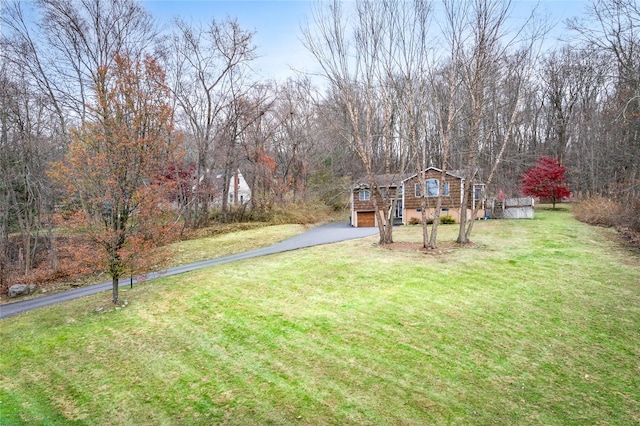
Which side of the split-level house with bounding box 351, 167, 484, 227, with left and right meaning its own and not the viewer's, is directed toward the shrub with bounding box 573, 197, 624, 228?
left

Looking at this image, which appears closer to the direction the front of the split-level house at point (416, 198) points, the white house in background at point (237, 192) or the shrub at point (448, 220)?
the shrub

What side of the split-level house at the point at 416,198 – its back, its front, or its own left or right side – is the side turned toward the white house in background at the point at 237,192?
right

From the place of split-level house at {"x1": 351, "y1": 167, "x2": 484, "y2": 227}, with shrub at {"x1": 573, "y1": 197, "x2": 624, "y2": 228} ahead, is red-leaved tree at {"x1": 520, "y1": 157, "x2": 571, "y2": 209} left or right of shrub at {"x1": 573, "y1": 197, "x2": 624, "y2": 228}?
left

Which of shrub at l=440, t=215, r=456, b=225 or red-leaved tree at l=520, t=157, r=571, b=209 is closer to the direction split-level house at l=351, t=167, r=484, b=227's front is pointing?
the shrub

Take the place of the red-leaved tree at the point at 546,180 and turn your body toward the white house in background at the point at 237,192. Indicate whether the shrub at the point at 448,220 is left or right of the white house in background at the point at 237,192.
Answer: left

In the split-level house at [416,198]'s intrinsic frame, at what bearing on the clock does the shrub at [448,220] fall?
The shrub is roughly at 10 o'clock from the split-level house.

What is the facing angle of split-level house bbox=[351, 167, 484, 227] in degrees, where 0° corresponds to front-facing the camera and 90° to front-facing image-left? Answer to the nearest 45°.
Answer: approximately 0°

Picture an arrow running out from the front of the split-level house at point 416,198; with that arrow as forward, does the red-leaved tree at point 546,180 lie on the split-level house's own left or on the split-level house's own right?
on the split-level house's own left
